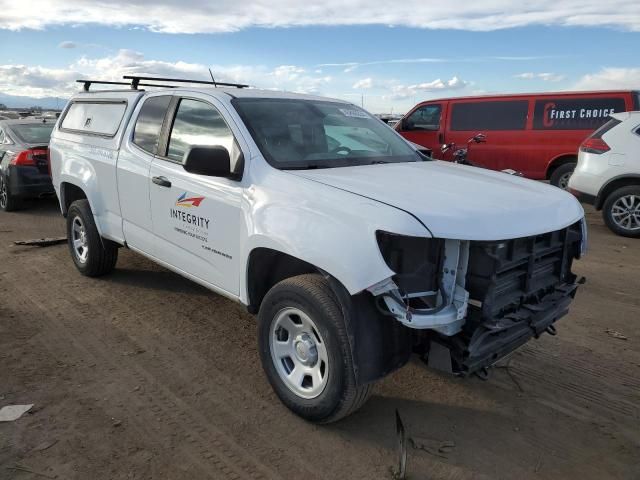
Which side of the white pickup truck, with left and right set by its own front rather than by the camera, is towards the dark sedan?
back

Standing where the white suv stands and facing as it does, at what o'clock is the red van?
The red van is roughly at 8 o'clock from the white suv.

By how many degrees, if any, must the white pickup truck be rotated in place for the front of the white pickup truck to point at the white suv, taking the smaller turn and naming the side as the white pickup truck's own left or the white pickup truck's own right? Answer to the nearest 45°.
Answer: approximately 90° to the white pickup truck's own left

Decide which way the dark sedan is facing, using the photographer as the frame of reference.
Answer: facing away from the viewer and to the left of the viewer

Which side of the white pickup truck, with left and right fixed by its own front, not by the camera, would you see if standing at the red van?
left

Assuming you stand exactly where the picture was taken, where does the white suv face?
facing to the right of the viewer

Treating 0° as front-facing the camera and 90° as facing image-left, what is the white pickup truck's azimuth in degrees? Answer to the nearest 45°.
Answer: approximately 315°
